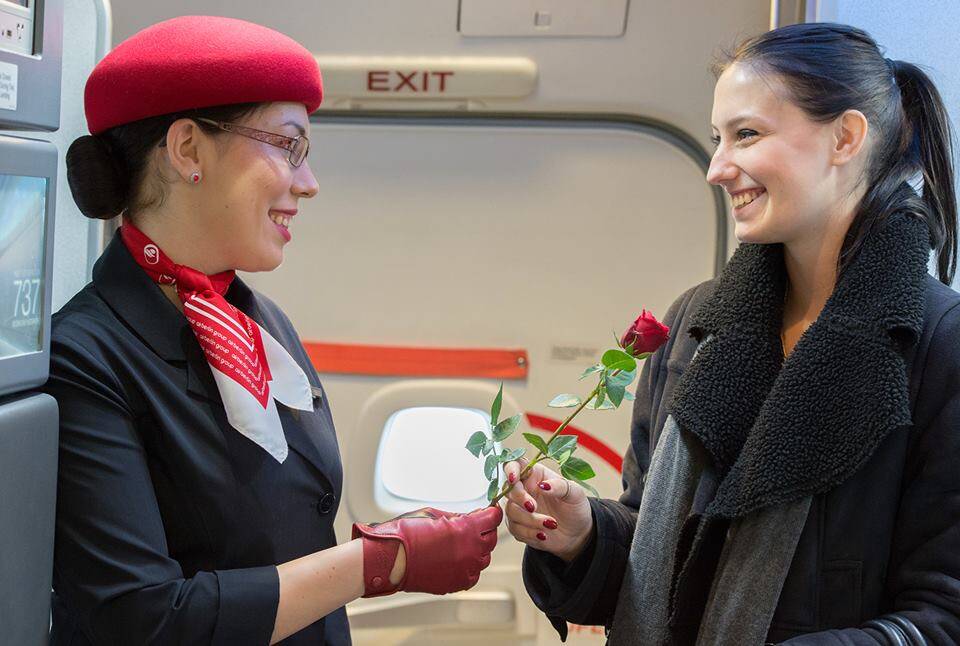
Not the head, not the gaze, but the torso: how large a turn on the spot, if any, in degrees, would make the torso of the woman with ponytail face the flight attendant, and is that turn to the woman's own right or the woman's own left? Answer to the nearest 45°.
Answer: approximately 45° to the woman's own right

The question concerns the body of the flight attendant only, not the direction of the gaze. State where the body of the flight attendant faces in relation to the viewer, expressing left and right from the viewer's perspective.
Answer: facing the viewer and to the right of the viewer

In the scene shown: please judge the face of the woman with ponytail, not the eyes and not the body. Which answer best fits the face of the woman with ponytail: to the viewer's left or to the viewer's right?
to the viewer's left

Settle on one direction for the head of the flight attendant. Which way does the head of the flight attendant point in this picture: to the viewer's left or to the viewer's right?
to the viewer's right

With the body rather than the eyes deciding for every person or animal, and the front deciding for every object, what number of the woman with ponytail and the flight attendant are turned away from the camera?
0

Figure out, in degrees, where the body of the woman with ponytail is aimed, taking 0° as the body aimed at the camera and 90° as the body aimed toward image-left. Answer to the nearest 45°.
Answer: approximately 45°

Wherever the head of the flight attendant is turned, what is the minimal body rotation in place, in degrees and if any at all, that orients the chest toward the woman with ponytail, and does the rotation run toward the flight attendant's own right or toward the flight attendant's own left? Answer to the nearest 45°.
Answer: approximately 45° to the flight attendant's own left
